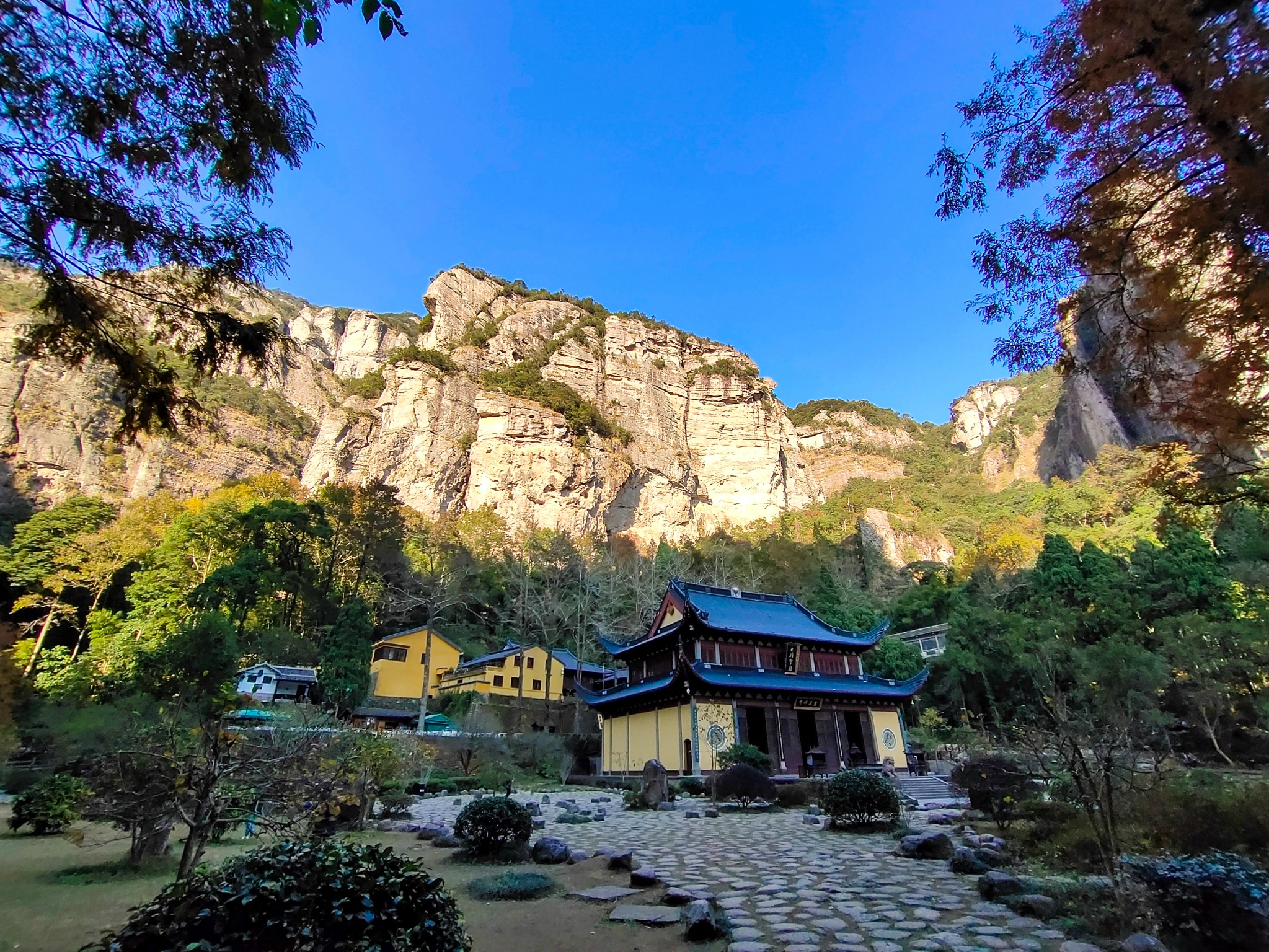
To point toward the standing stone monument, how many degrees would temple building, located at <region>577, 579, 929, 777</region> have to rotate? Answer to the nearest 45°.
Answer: approximately 45° to its right

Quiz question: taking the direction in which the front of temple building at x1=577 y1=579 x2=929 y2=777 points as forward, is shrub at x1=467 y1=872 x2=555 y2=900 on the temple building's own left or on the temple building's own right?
on the temple building's own right

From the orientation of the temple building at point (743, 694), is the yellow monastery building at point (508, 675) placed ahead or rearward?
rearward

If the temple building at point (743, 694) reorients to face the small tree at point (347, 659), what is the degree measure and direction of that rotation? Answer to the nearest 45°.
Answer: approximately 135° to its right

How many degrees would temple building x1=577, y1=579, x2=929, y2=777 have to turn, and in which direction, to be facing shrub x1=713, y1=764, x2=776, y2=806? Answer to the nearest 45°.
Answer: approximately 45° to its right

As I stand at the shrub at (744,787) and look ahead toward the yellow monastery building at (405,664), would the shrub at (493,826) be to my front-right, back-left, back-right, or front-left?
back-left

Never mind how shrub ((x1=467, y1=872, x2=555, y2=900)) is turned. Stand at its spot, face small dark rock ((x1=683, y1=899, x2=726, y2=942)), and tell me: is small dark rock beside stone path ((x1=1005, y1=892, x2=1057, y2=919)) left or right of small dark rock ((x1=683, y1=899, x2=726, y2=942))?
left

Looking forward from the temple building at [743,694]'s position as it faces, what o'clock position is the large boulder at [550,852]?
The large boulder is roughly at 2 o'clock from the temple building.

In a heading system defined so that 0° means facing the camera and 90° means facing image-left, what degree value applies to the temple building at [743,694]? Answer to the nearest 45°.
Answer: approximately 315°

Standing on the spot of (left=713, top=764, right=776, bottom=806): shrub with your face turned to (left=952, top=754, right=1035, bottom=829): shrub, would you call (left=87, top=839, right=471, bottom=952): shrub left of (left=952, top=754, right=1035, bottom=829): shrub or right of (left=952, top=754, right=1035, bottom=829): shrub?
right
